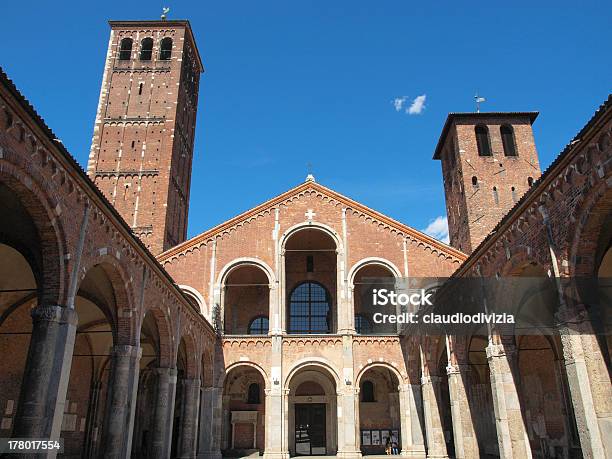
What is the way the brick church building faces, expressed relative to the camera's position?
facing the viewer

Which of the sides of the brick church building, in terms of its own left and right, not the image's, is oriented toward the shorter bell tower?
left
